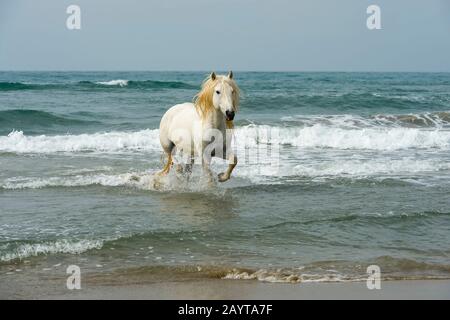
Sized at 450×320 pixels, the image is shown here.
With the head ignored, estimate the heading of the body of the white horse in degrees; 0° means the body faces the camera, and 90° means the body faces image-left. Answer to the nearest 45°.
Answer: approximately 315°
